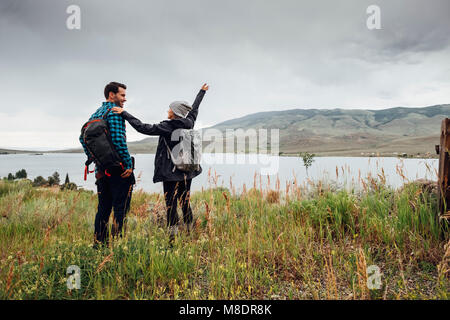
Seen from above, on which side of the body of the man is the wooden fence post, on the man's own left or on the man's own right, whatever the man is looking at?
on the man's own right

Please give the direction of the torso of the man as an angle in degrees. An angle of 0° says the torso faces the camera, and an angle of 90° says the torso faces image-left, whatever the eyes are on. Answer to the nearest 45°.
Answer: approximately 225°

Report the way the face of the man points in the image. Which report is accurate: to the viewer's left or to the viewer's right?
to the viewer's right
